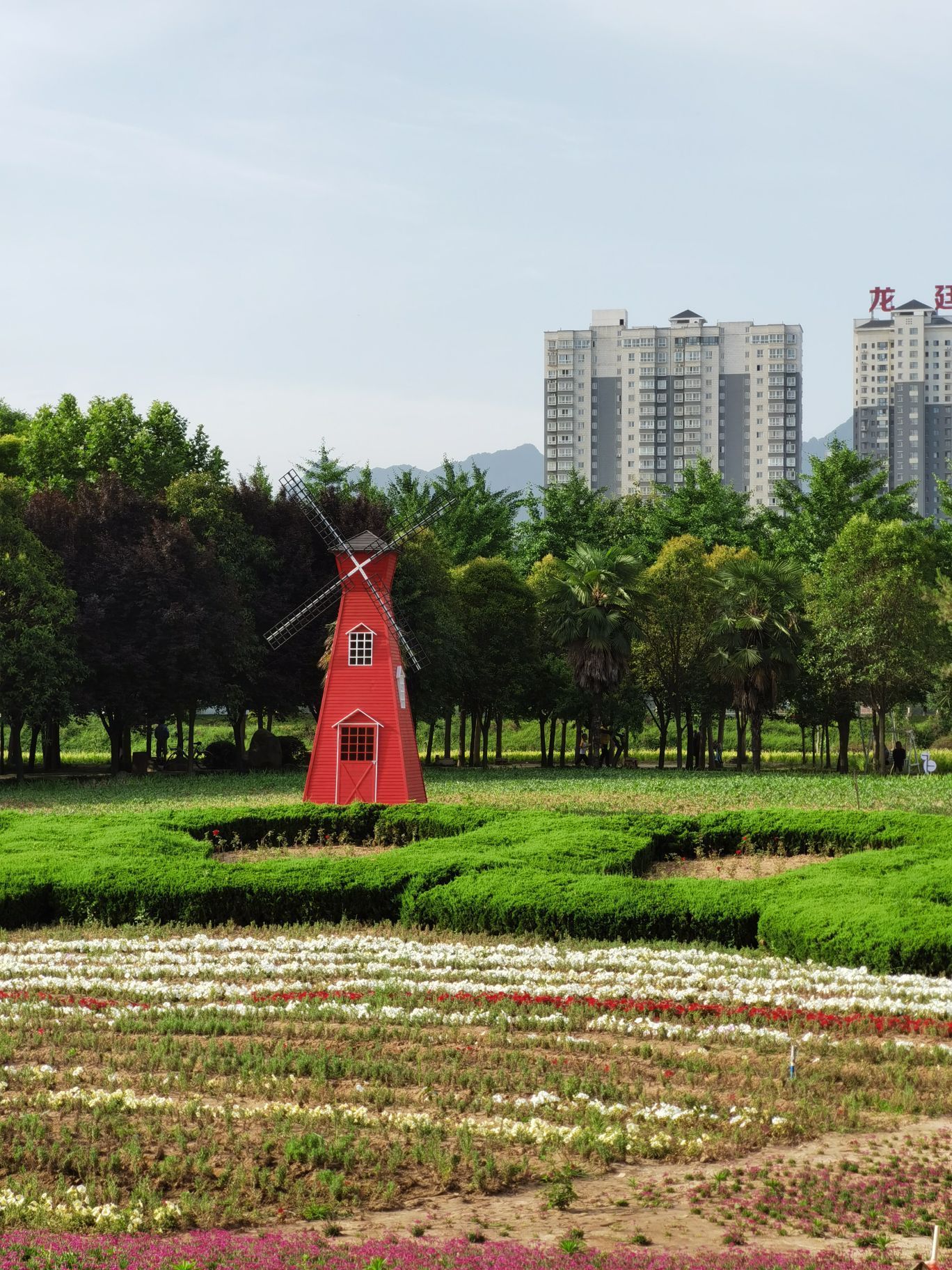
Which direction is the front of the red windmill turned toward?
toward the camera

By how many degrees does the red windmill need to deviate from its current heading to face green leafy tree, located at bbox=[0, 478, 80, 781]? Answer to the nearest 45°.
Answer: approximately 135° to its right
